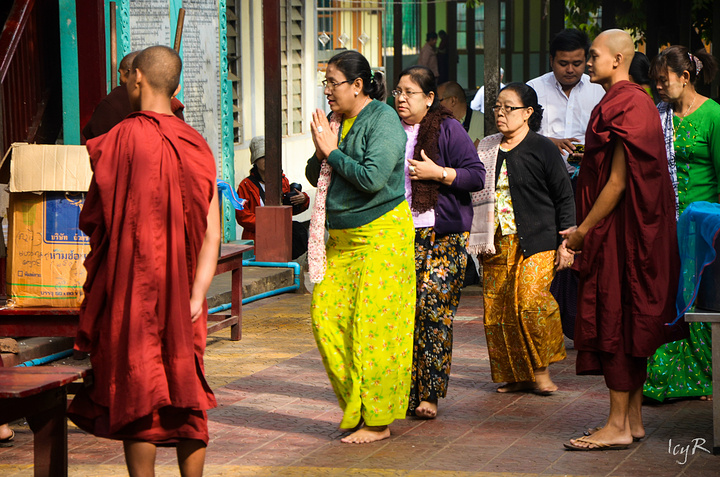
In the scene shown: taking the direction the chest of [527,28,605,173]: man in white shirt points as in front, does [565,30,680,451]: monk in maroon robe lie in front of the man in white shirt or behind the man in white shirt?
in front

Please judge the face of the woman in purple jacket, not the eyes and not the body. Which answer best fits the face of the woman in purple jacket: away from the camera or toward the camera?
toward the camera

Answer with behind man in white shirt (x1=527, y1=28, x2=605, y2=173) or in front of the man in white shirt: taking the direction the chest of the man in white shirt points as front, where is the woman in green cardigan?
in front

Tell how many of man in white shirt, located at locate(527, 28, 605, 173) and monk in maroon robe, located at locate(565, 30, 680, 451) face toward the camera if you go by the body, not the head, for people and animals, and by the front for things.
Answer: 1

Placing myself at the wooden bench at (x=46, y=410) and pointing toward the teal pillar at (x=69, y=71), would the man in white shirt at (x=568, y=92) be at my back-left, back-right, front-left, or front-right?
front-right

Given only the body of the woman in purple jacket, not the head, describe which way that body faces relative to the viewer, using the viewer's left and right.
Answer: facing the viewer and to the left of the viewer

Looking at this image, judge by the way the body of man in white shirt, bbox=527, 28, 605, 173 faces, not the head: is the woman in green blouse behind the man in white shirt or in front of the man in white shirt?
in front

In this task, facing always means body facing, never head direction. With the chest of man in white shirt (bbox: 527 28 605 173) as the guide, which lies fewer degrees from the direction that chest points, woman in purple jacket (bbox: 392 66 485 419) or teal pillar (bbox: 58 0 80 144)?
the woman in purple jacket

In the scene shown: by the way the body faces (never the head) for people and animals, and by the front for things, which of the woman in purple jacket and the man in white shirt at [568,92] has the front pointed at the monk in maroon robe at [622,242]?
the man in white shirt

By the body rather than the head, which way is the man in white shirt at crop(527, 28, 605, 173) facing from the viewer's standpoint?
toward the camera

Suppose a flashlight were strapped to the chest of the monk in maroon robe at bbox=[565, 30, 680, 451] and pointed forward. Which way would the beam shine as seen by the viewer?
to the viewer's left

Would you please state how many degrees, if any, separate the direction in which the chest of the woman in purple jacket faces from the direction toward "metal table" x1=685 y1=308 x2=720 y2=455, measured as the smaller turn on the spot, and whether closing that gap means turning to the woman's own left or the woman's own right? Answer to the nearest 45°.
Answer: approximately 90° to the woman's own left

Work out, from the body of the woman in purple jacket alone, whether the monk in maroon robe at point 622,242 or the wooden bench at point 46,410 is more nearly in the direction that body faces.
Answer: the wooden bench
